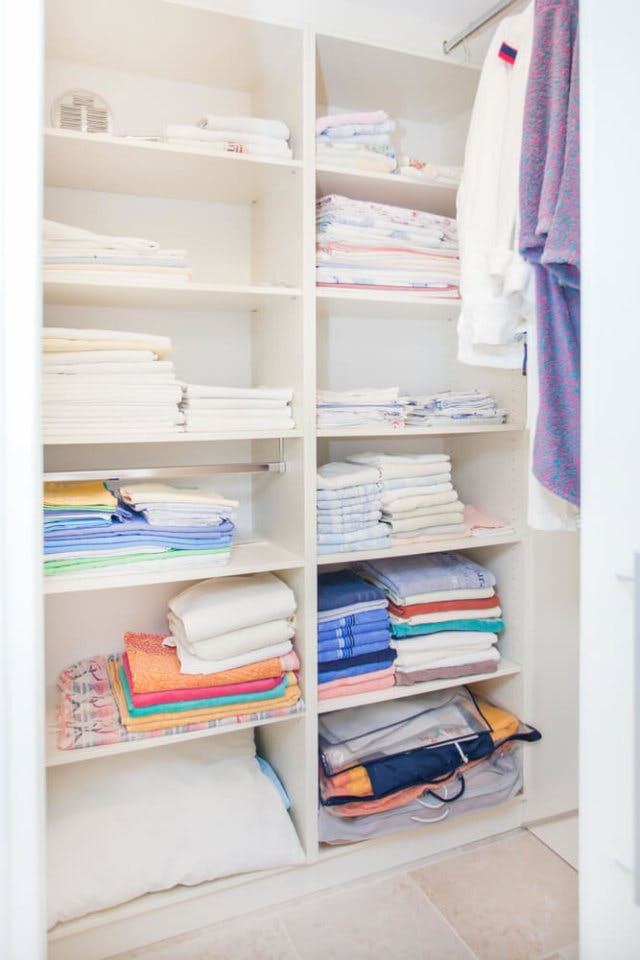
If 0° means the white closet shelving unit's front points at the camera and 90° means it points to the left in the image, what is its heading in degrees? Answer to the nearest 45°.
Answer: approximately 315°
